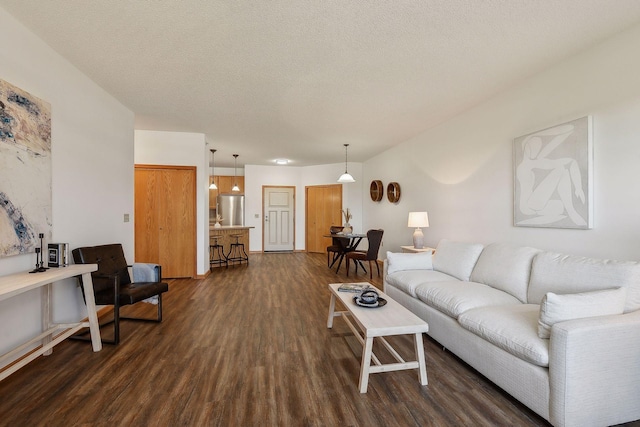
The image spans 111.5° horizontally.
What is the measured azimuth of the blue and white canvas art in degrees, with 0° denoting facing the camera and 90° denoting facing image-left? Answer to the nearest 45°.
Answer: approximately 315°

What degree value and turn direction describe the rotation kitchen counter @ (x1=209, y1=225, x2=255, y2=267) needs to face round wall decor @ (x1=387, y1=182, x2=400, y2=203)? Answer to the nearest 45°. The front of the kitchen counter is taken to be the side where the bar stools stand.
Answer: approximately 45° to its left

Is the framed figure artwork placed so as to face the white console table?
yes

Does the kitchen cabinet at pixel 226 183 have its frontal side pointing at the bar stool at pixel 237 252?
yes

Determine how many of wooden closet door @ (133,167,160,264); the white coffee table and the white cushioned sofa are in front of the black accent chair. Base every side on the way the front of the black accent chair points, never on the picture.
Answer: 2

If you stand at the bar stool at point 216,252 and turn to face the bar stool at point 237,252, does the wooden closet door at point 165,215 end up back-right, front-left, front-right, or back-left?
back-right
